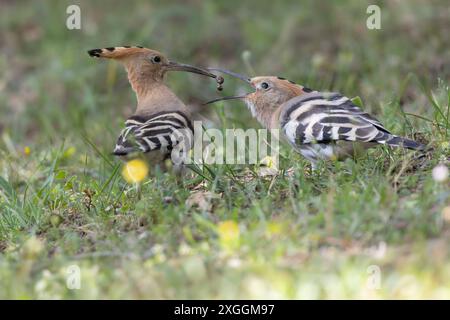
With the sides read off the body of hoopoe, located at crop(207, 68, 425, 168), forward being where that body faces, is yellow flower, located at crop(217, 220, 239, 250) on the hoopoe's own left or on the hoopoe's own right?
on the hoopoe's own left

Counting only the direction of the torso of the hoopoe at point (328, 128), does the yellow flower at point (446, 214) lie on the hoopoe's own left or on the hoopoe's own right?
on the hoopoe's own left

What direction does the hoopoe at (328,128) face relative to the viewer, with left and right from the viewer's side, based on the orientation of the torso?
facing to the left of the viewer

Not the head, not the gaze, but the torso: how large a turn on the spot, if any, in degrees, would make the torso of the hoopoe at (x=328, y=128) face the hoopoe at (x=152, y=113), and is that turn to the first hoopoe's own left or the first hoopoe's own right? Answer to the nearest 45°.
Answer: approximately 45° to the first hoopoe's own right

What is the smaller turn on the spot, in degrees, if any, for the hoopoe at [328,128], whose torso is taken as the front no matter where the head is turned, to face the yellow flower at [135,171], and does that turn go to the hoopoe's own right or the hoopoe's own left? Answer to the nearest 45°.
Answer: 0° — it already faces it
